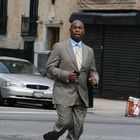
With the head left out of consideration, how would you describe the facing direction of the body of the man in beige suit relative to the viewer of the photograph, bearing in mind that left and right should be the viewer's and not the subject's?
facing the viewer and to the right of the viewer

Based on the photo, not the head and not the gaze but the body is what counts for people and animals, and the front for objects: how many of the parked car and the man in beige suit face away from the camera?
0

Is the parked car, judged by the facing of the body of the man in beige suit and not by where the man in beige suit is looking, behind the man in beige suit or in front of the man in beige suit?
behind

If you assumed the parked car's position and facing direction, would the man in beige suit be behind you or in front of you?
in front
